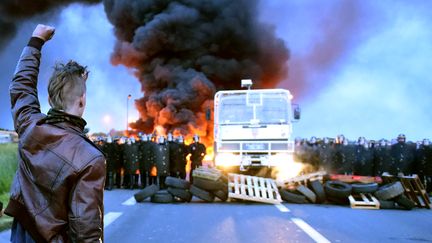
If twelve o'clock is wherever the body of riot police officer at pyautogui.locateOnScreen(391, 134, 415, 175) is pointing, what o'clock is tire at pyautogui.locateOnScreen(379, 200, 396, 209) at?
The tire is roughly at 12 o'clock from the riot police officer.

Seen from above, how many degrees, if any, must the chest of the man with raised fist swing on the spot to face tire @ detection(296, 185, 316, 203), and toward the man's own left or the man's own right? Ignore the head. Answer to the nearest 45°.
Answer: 0° — they already face it

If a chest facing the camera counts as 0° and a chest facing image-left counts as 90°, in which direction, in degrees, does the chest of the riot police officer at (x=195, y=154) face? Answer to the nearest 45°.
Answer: approximately 0°

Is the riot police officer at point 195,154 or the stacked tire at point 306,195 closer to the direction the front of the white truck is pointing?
the stacked tire

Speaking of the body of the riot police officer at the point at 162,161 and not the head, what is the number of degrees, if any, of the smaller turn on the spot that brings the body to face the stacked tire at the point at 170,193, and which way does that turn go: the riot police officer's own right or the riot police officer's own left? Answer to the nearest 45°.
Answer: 0° — they already face it

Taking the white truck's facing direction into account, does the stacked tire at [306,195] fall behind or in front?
in front

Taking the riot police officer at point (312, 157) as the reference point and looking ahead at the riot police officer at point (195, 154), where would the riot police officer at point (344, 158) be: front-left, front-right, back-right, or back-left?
back-left

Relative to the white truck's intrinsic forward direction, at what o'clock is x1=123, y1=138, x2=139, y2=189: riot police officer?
The riot police officer is roughly at 3 o'clock from the white truck.

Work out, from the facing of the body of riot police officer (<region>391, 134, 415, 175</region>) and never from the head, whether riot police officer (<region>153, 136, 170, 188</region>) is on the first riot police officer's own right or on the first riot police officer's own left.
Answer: on the first riot police officer's own right

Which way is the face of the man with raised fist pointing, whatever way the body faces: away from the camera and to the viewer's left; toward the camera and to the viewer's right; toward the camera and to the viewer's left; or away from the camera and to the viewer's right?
away from the camera and to the viewer's right

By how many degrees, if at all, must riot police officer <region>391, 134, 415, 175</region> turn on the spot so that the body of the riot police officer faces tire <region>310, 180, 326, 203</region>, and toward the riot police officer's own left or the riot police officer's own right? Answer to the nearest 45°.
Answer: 0° — they already face it

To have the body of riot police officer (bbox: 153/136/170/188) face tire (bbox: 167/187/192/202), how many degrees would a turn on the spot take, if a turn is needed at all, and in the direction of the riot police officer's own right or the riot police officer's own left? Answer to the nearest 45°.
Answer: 0° — they already face it
